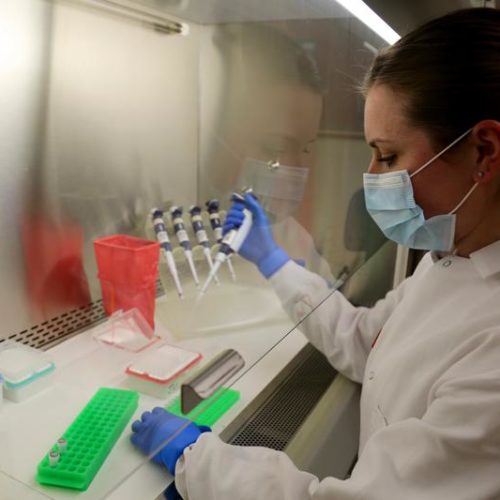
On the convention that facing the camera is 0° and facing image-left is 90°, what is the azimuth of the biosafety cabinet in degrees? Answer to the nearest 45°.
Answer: approximately 315°

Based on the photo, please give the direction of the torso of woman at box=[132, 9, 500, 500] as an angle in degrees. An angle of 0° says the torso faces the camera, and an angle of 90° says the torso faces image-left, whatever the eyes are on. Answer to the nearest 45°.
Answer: approximately 90°
